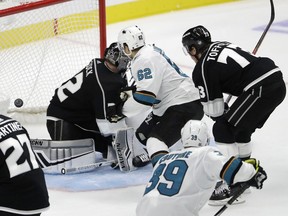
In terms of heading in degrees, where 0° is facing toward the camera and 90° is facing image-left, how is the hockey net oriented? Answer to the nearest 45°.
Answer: approximately 315°
